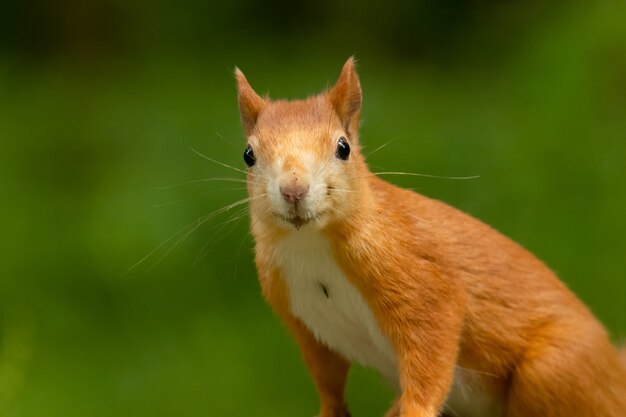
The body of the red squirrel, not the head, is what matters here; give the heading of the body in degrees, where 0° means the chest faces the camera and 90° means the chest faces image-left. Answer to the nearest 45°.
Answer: approximately 45°
